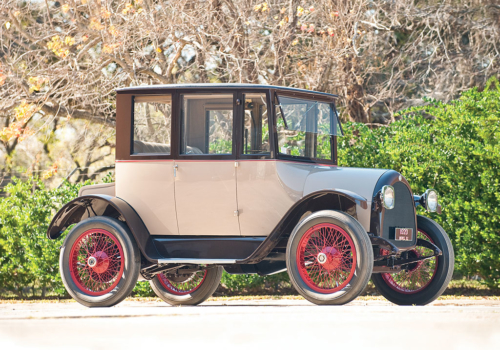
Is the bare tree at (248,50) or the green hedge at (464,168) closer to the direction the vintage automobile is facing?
the green hedge

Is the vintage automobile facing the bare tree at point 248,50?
no

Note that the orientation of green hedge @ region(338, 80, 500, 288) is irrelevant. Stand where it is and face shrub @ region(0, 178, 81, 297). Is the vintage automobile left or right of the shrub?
left

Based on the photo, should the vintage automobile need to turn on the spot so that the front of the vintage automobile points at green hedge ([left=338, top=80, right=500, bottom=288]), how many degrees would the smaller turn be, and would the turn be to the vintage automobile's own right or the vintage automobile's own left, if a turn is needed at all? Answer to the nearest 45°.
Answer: approximately 90° to the vintage automobile's own left

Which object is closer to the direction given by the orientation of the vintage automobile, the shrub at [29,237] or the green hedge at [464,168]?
the green hedge

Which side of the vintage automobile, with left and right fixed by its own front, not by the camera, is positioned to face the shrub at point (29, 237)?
back

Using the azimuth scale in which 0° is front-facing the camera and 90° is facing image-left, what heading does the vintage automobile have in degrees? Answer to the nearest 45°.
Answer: approximately 315°

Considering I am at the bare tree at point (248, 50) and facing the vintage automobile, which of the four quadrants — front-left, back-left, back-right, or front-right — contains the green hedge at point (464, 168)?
front-left
